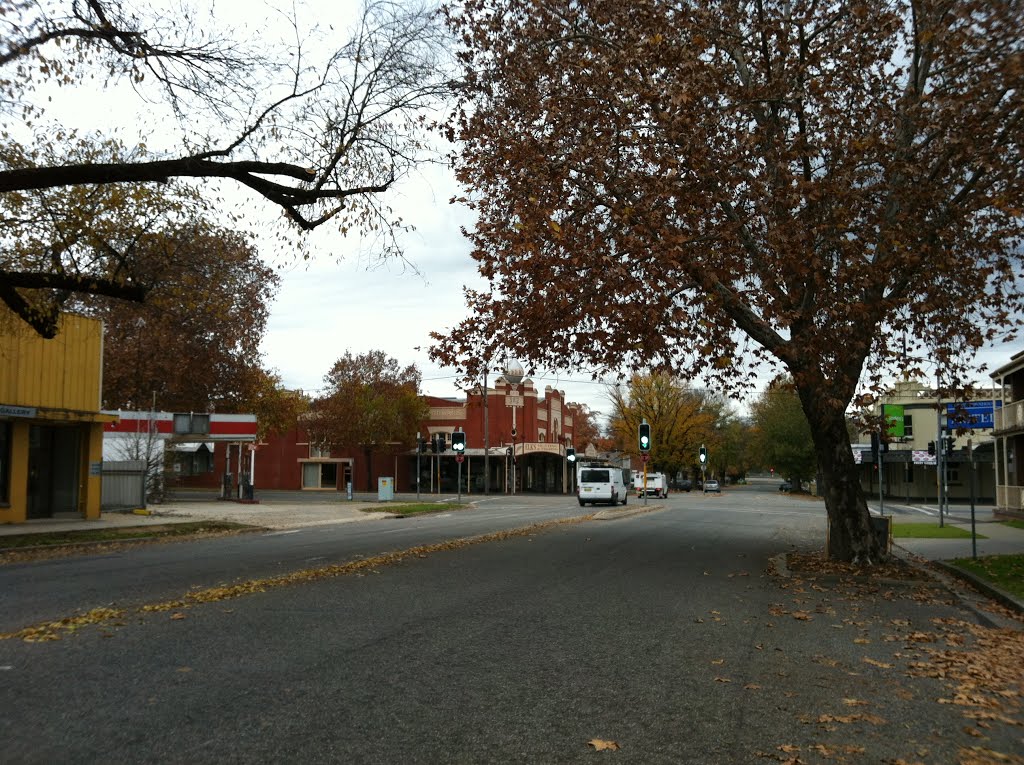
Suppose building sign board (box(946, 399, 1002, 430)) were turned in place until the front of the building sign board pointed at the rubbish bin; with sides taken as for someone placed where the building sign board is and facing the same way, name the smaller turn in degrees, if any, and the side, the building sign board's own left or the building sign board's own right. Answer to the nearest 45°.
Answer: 0° — it already faces it

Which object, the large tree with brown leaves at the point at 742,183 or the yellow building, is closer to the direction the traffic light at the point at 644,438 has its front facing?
the large tree with brown leaves

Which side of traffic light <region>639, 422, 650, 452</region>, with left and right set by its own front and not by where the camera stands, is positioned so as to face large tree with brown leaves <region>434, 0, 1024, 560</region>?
front

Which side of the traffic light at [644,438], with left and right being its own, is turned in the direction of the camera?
front

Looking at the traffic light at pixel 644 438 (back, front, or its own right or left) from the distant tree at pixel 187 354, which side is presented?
right

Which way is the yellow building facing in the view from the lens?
facing the viewer and to the right of the viewer

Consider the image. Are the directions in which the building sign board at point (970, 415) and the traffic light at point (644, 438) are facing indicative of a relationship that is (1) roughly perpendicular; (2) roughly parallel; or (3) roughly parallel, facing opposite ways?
roughly parallel

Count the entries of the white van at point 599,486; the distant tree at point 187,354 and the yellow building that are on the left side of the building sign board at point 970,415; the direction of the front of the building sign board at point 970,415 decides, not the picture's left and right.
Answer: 0

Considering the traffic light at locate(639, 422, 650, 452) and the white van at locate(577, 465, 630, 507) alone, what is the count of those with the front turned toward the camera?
1

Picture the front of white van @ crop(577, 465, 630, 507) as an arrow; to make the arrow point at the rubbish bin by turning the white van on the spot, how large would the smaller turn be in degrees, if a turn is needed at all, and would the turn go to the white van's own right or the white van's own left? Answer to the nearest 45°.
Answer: approximately 135° to the white van's own right

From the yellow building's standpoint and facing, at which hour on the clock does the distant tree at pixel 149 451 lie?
The distant tree is roughly at 8 o'clock from the yellow building.

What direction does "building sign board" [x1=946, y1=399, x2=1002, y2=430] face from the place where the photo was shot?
facing the viewer

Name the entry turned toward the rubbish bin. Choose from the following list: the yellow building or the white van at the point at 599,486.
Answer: the yellow building
